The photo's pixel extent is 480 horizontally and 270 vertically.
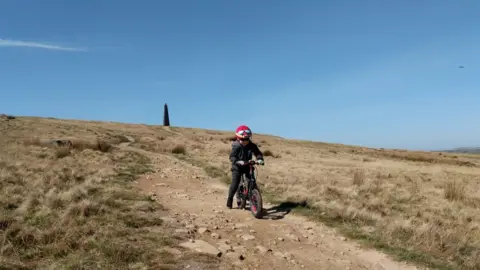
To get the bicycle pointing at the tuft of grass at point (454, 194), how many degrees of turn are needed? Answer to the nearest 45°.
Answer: approximately 90° to its left

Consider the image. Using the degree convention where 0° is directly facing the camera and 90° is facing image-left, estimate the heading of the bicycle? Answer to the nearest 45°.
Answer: approximately 315°
